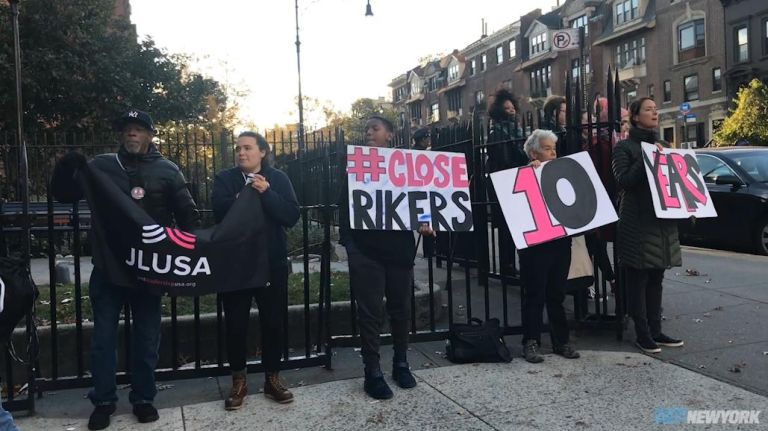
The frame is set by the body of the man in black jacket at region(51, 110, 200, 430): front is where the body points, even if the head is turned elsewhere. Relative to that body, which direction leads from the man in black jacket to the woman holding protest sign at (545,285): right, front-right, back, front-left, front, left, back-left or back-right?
left

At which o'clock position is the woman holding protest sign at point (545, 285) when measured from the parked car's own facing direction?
The woman holding protest sign is roughly at 2 o'clock from the parked car.

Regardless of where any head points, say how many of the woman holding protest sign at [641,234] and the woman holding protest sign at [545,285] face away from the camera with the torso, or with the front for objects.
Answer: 0

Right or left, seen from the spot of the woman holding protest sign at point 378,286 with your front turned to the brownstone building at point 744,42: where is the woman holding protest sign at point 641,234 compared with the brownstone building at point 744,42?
right

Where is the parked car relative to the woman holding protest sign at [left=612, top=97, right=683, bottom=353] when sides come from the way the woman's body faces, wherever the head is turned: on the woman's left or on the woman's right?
on the woman's left

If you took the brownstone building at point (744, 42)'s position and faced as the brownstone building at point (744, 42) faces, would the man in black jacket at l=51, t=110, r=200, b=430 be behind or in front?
in front

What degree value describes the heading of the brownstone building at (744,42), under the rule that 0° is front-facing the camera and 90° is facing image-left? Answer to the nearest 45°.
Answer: approximately 45°

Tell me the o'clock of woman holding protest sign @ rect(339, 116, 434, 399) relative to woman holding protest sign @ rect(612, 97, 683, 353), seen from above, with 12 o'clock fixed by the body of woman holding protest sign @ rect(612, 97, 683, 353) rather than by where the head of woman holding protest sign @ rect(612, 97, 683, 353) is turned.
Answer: woman holding protest sign @ rect(339, 116, 434, 399) is roughly at 3 o'clock from woman holding protest sign @ rect(612, 97, 683, 353).

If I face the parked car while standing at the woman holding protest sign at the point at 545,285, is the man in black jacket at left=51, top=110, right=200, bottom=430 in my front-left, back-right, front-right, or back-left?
back-left

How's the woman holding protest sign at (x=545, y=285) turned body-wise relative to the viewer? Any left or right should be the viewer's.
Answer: facing the viewer and to the right of the viewer

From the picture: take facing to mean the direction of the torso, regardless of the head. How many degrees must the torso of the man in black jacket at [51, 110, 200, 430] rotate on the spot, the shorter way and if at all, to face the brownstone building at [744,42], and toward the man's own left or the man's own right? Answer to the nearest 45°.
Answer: approximately 135° to the man's own left

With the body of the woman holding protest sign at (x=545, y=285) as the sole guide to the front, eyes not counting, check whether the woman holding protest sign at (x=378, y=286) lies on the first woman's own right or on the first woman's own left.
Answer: on the first woman's own right

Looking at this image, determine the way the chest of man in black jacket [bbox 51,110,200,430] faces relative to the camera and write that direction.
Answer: toward the camera
